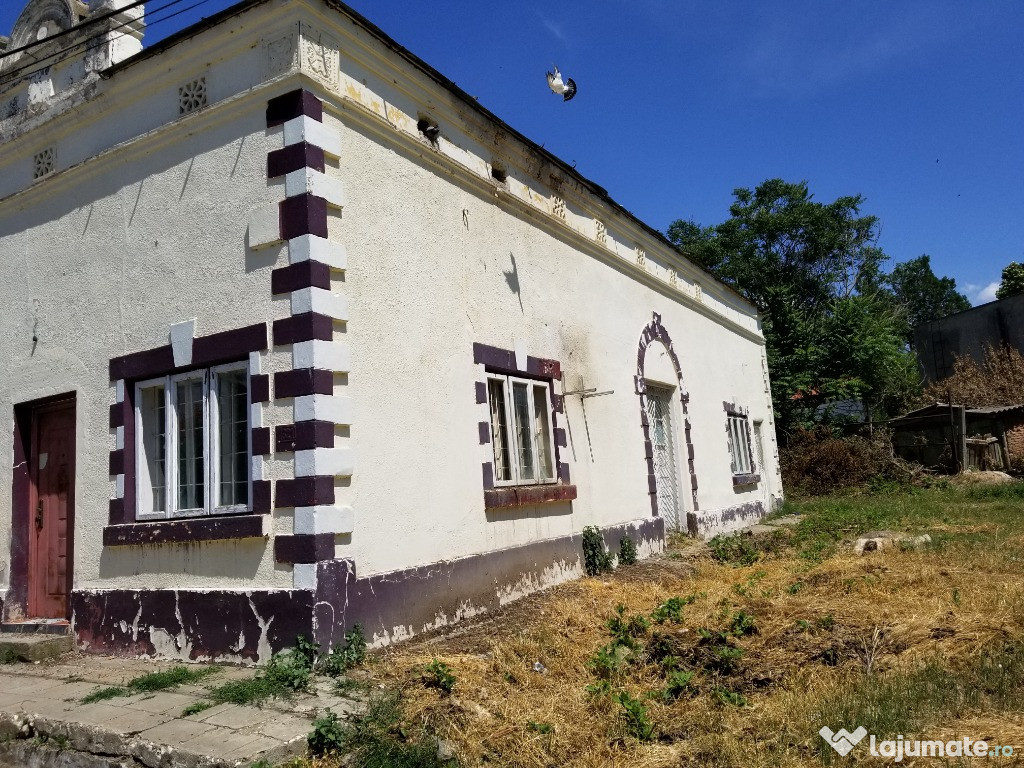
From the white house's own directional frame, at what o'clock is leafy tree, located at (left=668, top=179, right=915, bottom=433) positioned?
The leafy tree is roughly at 6 o'clock from the white house.

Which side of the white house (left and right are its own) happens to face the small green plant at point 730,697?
left

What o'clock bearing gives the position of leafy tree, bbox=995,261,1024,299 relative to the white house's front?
The leafy tree is roughly at 6 o'clock from the white house.

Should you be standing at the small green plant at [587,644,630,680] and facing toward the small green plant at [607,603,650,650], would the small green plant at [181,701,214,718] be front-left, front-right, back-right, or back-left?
back-left

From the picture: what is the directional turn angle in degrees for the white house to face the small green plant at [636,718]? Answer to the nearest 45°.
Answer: approximately 90° to its left

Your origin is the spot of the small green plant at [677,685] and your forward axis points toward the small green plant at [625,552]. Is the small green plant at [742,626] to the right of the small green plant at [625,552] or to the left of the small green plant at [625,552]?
right

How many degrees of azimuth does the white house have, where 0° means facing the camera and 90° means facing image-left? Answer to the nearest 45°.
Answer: approximately 45°

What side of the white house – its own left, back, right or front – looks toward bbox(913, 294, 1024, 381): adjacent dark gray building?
back

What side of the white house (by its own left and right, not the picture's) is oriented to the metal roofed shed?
back

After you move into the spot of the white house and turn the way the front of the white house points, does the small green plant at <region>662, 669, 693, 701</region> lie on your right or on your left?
on your left
